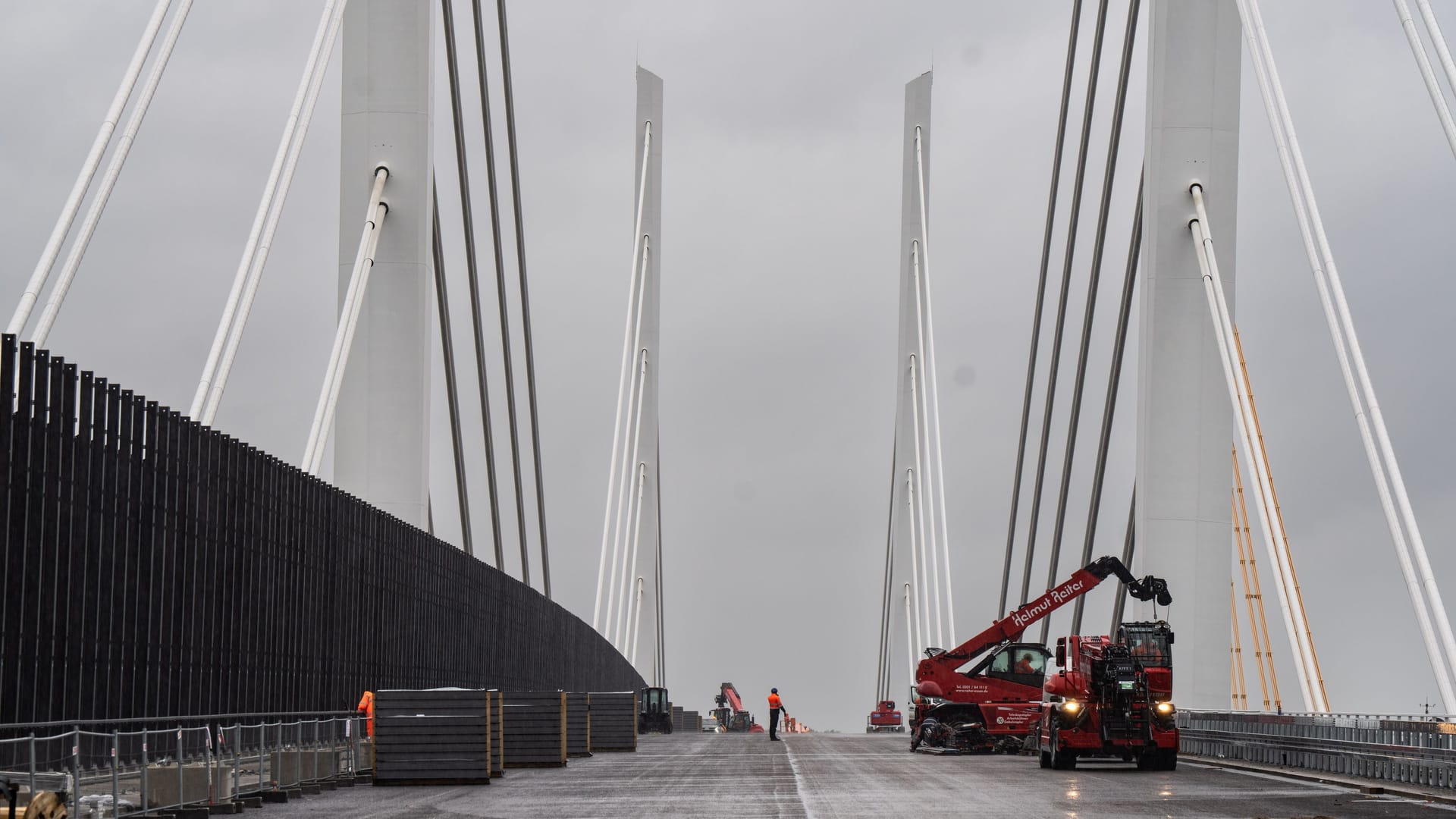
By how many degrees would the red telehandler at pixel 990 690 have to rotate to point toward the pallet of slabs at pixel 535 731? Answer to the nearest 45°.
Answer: approximately 135° to its right

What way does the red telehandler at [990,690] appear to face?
to the viewer's right

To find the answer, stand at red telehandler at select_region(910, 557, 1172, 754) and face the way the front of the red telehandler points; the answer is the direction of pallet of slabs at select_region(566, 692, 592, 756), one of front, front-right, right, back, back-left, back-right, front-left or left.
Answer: back-right

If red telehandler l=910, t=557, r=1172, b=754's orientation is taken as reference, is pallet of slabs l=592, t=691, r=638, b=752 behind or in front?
behind

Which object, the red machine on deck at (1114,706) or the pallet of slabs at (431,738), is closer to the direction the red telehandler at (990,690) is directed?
the red machine on deck

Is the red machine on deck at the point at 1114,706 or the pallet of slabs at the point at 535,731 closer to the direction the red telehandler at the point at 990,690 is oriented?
the red machine on deck
